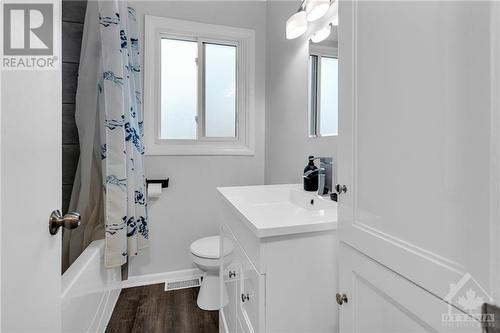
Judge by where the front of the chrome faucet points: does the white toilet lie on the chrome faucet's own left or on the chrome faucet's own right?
on the chrome faucet's own right

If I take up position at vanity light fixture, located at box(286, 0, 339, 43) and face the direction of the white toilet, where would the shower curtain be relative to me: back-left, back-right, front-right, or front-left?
front-left

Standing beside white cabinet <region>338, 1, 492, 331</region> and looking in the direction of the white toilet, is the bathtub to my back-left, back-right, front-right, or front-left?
front-left

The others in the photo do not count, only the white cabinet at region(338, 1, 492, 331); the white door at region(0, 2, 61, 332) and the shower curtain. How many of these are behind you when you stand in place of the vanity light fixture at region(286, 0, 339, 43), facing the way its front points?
0

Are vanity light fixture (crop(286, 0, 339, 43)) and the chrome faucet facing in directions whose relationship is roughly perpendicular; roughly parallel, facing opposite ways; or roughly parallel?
roughly parallel

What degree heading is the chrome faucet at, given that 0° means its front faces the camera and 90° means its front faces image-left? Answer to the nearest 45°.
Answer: approximately 45°

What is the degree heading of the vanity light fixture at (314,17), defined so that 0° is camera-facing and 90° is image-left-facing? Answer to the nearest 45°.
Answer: approximately 45°

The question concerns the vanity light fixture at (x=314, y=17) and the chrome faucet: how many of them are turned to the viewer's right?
0

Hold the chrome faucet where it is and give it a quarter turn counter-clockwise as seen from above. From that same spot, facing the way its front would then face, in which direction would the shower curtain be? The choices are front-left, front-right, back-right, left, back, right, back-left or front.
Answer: back-right

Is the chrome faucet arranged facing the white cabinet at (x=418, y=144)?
no
